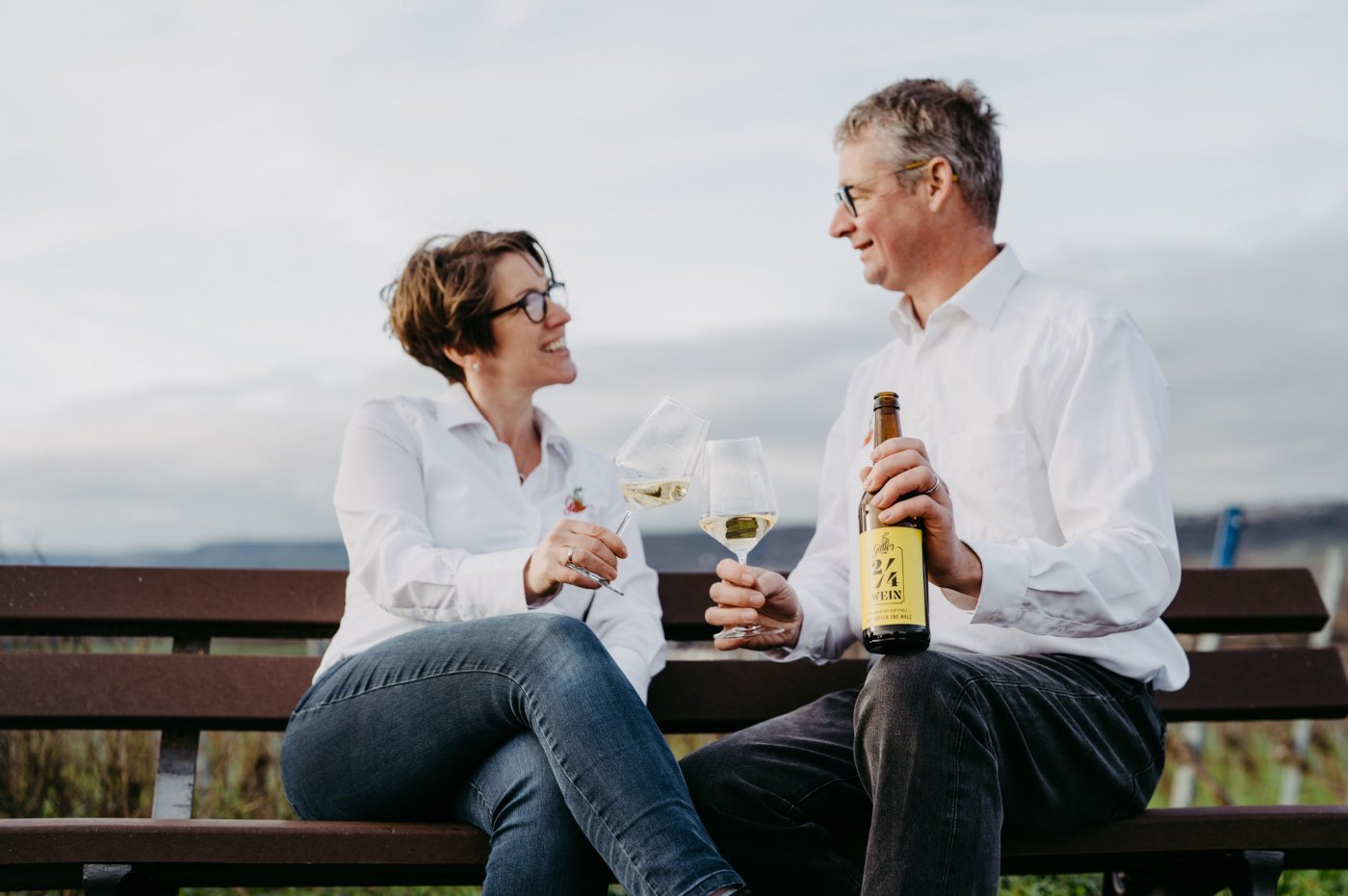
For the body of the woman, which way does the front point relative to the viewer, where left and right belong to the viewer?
facing the viewer and to the right of the viewer

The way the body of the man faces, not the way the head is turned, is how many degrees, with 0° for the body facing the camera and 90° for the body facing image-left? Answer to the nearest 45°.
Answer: approximately 45°

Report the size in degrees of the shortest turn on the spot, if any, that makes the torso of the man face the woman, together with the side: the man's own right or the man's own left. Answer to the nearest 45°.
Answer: approximately 45° to the man's own right

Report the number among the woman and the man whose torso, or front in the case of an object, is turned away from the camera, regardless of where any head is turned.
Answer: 0

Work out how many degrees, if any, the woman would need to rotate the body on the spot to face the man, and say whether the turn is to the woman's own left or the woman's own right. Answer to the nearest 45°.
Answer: approximately 45° to the woman's own left

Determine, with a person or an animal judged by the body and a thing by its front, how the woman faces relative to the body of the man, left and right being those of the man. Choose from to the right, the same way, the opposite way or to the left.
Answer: to the left
